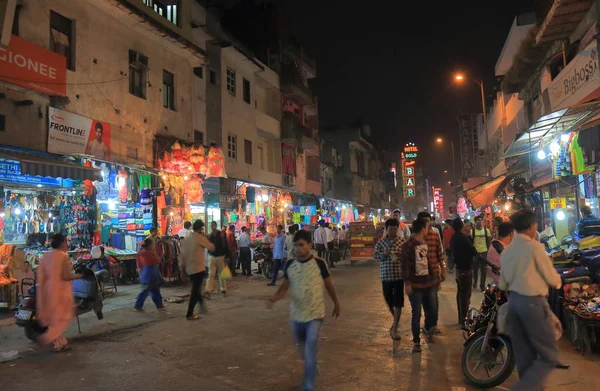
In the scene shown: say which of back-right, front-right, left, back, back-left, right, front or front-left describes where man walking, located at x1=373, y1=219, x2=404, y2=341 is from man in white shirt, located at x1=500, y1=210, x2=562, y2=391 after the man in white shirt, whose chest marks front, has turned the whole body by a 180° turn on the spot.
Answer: right

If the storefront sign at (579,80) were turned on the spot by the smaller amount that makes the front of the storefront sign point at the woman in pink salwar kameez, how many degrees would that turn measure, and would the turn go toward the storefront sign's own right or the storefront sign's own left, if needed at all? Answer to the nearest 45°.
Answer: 0° — it already faces them

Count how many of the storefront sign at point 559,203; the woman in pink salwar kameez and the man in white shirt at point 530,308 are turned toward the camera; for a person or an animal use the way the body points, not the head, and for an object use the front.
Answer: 1

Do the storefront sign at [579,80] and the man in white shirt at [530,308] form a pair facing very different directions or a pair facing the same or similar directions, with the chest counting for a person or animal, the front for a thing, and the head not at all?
very different directions

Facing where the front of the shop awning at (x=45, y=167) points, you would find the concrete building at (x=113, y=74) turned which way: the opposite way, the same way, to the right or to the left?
the same way

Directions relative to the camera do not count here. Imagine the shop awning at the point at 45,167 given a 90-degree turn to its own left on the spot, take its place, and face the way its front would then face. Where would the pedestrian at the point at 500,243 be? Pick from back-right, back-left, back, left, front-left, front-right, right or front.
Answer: right

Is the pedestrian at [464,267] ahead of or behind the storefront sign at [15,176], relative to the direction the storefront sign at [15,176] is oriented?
ahead

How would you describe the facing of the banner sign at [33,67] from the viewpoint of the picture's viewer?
facing the viewer and to the right of the viewer

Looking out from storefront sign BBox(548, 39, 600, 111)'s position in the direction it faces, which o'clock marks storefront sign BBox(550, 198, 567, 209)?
storefront sign BBox(550, 198, 567, 209) is roughly at 4 o'clock from storefront sign BBox(548, 39, 600, 111).

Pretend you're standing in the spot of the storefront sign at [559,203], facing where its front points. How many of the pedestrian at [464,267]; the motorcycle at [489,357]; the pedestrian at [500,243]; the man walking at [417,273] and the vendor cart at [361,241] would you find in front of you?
4

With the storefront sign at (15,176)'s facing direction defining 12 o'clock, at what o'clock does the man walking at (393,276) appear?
The man walking is roughly at 12 o'clock from the storefront sign.

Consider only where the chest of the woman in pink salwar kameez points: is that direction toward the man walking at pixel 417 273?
no

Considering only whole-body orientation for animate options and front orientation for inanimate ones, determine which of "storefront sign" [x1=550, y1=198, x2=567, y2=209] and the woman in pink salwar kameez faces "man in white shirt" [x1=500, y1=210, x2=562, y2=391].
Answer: the storefront sign

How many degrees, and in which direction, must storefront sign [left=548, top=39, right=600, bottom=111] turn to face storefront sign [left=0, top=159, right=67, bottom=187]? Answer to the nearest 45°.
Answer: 0° — it already faces it

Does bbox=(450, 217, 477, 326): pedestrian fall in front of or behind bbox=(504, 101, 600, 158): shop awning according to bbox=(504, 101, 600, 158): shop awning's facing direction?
in front

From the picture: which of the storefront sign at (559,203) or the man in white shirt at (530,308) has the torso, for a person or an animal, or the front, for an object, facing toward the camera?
the storefront sign

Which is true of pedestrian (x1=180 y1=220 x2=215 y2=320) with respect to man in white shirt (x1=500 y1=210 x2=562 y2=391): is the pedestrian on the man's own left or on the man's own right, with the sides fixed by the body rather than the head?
on the man's own left
